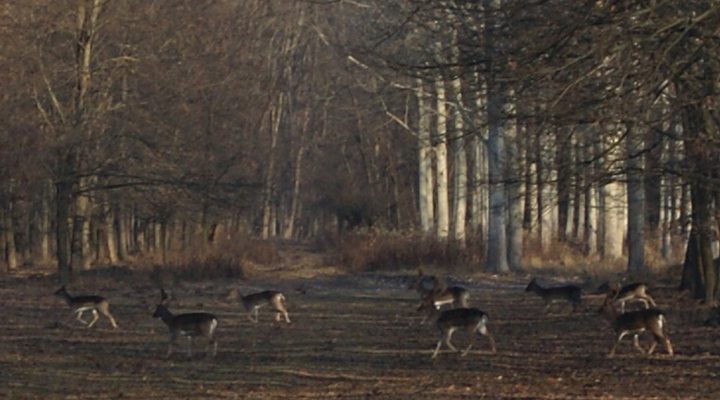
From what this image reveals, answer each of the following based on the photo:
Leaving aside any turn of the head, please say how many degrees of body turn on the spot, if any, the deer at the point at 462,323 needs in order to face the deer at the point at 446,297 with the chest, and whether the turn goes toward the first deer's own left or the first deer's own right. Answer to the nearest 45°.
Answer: approximately 90° to the first deer's own right

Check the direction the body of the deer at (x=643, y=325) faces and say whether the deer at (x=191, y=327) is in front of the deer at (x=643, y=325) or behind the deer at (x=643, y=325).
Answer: in front

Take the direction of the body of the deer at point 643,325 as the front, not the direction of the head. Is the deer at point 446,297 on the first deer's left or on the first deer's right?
on the first deer's right

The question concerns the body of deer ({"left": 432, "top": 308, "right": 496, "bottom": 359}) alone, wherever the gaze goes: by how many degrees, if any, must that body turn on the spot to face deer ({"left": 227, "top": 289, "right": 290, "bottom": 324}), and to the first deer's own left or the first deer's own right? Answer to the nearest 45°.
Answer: approximately 45° to the first deer's own right

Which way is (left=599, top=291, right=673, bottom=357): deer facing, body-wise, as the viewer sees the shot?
to the viewer's left

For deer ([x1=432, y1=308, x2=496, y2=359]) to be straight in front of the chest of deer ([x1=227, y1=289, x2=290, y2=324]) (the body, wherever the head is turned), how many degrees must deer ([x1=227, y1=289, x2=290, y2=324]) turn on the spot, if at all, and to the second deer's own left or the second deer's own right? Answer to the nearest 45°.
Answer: approximately 135° to the second deer's own left

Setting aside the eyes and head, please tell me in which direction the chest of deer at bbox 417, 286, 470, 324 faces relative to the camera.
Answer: to the viewer's left

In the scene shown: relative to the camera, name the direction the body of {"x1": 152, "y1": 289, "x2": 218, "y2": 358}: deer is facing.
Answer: to the viewer's left

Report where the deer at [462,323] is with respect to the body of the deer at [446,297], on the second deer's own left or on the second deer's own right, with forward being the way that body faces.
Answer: on the second deer's own left

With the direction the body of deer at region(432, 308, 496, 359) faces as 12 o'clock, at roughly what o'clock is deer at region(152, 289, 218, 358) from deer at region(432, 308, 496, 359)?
deer at region(152, 289, 218, 358) is roughly at 12 o'clock from deer at region(432, 308, 496, 359).
